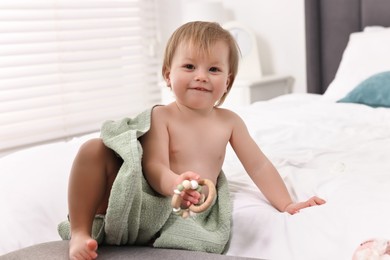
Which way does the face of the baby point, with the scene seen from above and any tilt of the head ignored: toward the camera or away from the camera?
toward the camera

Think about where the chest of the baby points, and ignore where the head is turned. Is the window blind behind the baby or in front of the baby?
behind

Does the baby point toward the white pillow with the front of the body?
no

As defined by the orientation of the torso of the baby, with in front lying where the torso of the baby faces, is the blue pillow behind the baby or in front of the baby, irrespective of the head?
behind

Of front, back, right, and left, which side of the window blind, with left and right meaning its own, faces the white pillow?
left

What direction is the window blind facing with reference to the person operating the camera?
facing the viewer and to the right of the viewer

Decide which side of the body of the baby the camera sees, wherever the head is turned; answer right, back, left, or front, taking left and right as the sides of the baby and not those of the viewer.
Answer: front
